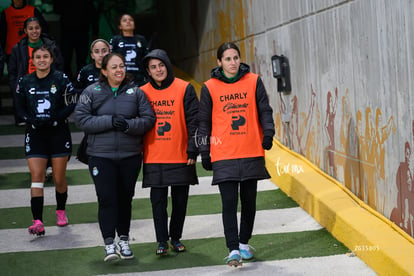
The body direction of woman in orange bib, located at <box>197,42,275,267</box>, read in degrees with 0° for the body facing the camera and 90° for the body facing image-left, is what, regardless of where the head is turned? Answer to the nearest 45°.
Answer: approximately 0°

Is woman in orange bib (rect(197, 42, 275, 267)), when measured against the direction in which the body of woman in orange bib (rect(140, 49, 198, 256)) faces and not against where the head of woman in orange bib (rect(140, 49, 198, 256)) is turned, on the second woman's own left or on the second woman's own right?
on the second woman's own left

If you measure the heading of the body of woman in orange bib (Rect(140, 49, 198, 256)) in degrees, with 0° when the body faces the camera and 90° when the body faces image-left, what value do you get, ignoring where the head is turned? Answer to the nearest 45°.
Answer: approximately 0°

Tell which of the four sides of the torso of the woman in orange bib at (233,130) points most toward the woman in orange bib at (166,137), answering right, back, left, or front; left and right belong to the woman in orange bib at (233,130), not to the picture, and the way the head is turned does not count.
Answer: right

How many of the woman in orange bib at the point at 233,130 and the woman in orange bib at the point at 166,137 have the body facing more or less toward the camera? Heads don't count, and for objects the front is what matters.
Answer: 2
